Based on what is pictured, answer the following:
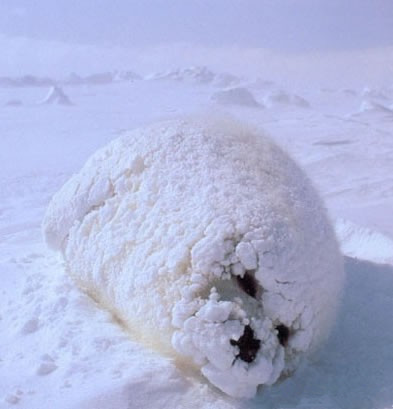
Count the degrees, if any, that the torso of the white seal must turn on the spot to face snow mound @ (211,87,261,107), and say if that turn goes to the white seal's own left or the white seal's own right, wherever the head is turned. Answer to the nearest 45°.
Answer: approximately 135° to the white seal's own left

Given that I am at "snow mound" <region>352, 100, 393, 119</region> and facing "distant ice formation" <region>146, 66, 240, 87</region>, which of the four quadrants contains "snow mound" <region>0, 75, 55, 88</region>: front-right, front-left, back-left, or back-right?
front-left

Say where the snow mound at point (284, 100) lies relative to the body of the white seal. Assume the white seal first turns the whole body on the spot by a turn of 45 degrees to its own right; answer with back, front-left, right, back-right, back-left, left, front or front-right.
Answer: back

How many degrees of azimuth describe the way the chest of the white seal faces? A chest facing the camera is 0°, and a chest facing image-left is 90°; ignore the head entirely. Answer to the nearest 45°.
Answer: approximately 315°

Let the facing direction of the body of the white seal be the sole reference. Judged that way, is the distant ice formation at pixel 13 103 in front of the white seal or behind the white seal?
behind

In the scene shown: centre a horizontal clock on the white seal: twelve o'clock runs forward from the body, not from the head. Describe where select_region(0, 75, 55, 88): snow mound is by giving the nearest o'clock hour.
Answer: The snow mound is roughly at 7 o'clock from the white seal.

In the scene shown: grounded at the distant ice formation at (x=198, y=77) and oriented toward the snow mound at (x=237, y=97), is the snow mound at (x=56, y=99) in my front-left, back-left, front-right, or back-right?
front-right

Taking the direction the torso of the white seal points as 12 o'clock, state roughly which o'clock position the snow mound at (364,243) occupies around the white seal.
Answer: The snow mound is roughly at 9 o'clock from the white seal.

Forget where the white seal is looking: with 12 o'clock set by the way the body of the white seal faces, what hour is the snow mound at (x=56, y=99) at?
The snow mound is roughly at 7 o'clock from the white seal.

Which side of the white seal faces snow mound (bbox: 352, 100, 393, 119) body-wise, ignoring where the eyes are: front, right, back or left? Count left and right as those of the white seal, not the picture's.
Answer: left

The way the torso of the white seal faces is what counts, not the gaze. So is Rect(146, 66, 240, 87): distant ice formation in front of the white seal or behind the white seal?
behind
